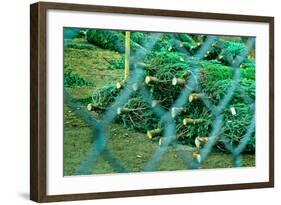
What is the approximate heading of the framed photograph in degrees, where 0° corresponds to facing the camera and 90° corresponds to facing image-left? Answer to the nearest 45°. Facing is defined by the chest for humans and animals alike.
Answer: approximately 315°
